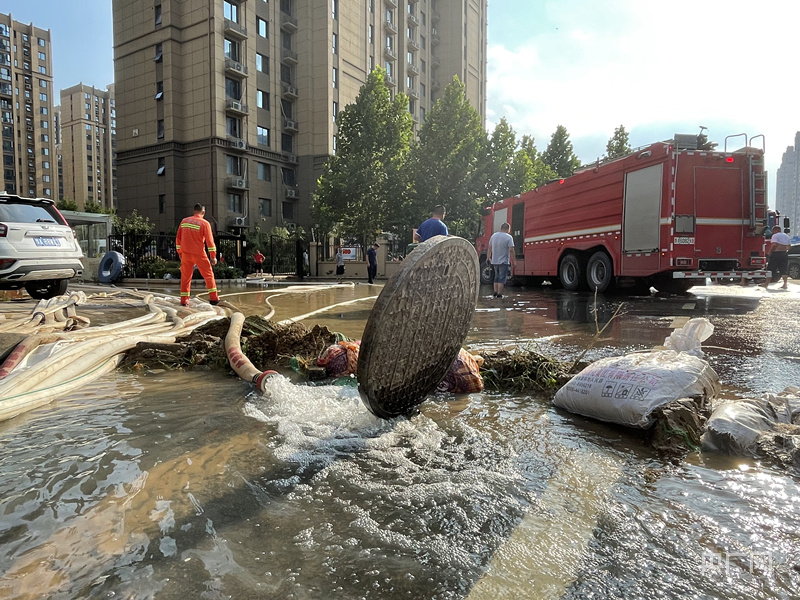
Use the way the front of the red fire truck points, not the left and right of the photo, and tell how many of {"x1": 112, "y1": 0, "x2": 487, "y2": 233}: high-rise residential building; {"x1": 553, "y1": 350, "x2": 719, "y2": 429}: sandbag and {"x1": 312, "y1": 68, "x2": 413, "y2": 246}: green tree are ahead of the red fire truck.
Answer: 2

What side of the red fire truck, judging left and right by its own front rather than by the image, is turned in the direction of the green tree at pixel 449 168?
front

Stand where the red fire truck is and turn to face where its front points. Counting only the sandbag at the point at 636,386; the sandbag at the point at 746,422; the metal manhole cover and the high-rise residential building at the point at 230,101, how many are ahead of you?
1

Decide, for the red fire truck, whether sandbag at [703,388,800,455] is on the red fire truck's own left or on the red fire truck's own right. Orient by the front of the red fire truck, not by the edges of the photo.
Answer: on the red fire truck's own left

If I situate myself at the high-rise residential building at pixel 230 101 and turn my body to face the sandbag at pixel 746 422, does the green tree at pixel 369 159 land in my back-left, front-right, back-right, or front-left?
front-left

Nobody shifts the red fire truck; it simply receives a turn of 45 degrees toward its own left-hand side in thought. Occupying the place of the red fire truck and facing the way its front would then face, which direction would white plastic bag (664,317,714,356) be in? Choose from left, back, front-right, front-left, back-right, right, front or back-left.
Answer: left

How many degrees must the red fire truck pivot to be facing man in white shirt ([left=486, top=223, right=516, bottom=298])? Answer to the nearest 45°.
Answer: approximately 45° to its left

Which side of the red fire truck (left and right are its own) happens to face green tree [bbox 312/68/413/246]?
front

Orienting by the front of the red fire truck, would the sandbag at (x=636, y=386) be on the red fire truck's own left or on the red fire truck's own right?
on the red fire truck's own left

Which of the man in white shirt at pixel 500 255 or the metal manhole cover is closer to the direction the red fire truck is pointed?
the man in white shirt

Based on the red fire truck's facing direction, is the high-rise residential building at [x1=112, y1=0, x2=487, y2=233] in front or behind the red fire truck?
in front

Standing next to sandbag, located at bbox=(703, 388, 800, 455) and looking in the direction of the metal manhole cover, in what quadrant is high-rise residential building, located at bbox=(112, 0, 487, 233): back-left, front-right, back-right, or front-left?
front-right

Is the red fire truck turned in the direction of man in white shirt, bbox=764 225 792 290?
no

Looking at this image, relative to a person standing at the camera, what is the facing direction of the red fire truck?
facing away from the viewer and to the left of the viewer

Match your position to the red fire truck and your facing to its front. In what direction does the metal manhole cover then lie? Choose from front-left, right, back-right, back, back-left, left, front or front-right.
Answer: back-left

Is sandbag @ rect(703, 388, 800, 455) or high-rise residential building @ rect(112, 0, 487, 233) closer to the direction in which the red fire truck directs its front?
the high-rise residential building
